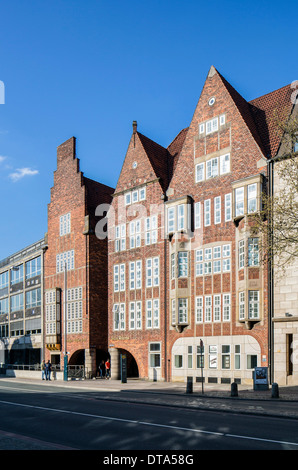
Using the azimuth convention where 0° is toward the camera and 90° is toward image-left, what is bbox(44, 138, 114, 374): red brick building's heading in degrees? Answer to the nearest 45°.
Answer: approximately 45°

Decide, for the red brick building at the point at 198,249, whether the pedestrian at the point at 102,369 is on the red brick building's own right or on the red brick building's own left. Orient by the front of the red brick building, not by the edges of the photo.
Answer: on the red brick building's own right

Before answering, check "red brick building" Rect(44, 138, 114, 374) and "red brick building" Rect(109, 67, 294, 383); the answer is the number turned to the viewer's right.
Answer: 0

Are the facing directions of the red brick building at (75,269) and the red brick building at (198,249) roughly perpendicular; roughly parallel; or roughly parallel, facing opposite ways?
roughly parallel

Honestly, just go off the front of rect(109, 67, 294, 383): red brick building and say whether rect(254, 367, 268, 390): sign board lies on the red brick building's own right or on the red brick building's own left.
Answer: on the red brick building's own left

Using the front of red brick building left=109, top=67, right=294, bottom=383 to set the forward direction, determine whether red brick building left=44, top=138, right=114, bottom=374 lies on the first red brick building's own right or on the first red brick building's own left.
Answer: on the first red brick building's own right

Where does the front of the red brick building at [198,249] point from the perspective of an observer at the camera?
facing the viewer and to the left of the viewer
